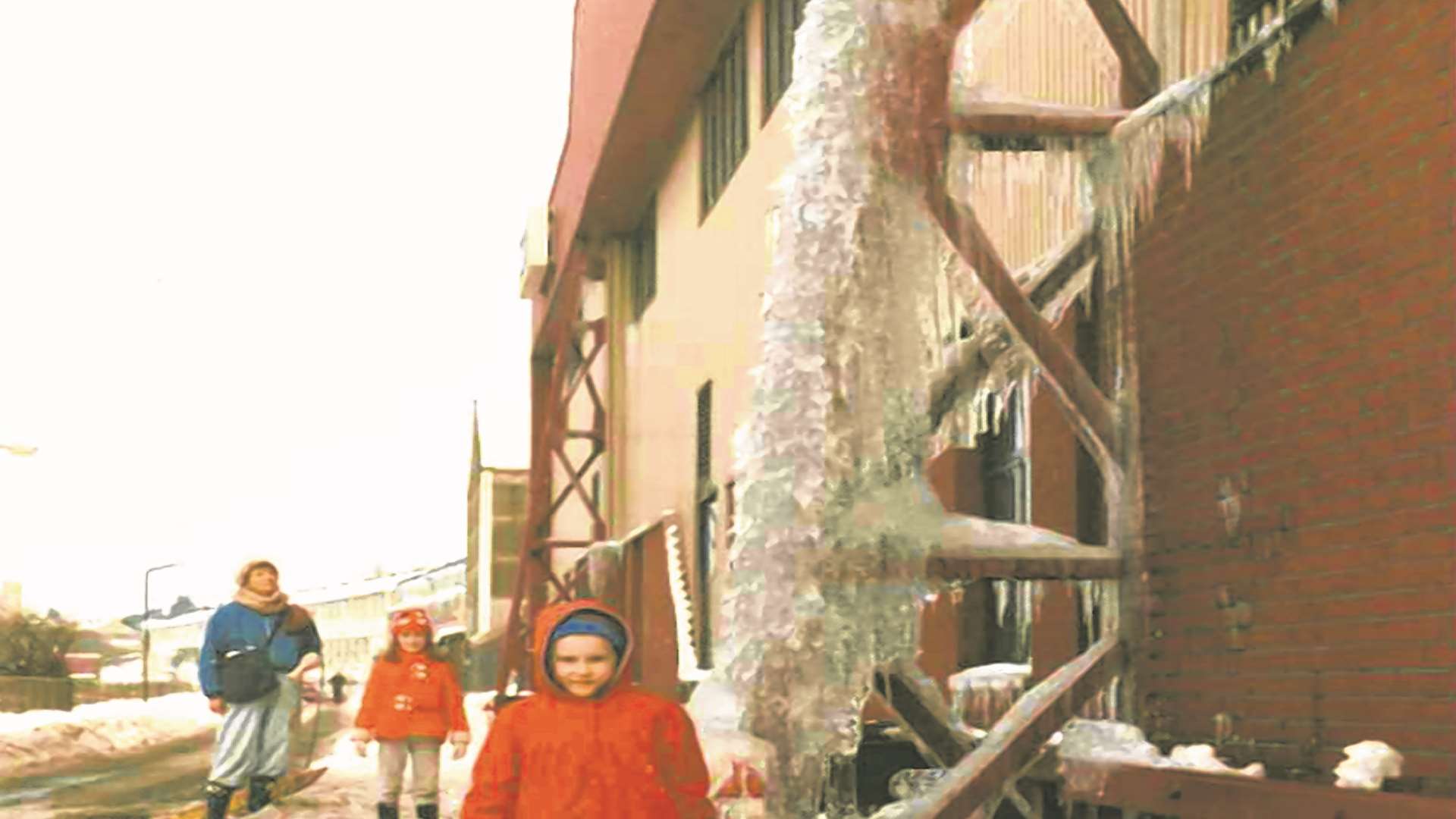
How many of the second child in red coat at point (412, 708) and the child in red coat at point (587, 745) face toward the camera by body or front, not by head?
2

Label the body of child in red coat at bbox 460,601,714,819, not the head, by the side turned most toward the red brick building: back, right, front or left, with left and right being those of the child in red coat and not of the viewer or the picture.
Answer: left

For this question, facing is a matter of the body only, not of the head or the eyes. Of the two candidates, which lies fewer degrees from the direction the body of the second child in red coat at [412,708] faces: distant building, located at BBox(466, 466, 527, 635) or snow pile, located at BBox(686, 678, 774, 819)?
the snow pile

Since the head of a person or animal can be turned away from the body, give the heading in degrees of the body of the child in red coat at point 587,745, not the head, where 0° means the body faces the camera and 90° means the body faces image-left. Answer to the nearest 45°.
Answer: approximately 0°

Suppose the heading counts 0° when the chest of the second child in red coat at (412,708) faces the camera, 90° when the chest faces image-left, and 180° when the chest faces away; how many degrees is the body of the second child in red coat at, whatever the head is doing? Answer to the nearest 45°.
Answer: approximately 0°

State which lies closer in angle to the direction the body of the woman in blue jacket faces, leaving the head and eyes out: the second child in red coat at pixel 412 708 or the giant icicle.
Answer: the giant icicle

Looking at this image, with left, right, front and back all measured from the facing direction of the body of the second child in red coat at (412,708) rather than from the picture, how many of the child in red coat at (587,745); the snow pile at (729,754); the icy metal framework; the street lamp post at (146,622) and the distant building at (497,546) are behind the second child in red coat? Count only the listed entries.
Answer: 2

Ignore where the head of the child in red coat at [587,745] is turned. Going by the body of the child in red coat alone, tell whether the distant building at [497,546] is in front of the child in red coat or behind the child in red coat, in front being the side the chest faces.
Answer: behind

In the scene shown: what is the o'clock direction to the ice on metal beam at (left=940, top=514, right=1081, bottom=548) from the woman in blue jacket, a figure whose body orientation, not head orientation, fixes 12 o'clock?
The ice on metal beam is roughly at 11 o'clock from the woman in blue jacket.

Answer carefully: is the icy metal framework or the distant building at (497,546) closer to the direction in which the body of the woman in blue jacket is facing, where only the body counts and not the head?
the icy metal framework
